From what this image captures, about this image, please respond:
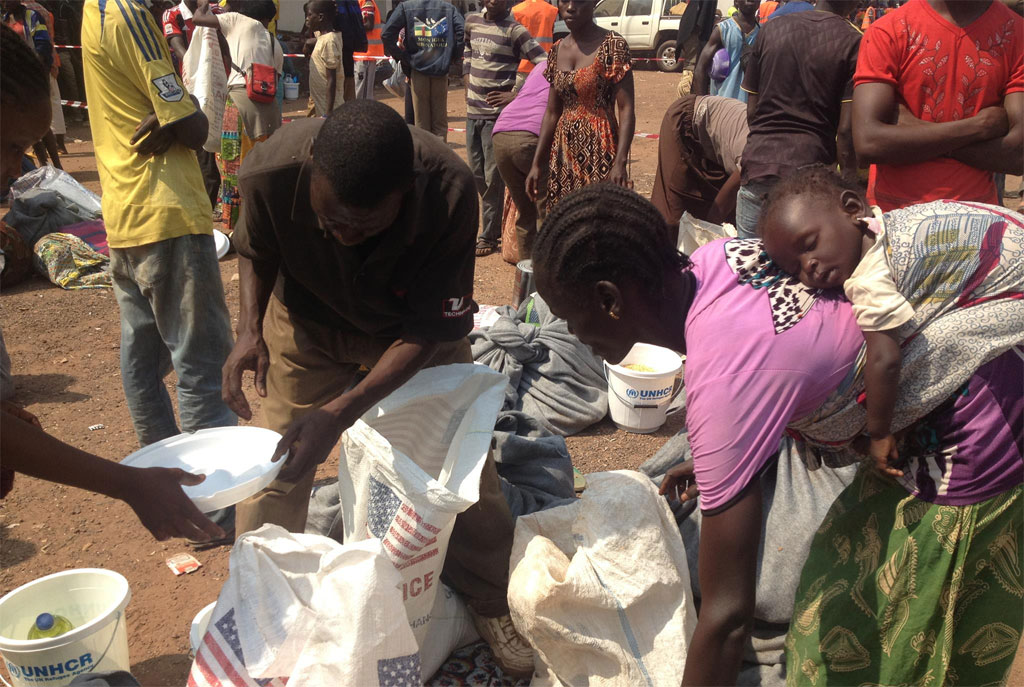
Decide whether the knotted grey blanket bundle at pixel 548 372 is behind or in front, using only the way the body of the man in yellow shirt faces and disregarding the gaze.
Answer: in front

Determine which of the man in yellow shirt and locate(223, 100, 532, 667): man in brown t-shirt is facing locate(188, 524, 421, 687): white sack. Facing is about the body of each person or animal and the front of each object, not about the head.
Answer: the man in brown t-shirt

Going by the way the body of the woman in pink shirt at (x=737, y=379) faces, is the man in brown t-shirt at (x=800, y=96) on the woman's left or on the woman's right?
on the woman's right

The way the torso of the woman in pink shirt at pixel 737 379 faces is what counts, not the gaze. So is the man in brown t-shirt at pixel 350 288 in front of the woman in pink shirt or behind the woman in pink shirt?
in front

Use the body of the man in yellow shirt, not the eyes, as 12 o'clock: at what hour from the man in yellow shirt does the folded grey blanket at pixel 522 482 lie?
The folded grey blanket is roughly at 3 o'clock from the man in yellow shirt.

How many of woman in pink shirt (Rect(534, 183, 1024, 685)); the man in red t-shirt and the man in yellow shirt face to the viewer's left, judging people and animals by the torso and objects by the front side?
1

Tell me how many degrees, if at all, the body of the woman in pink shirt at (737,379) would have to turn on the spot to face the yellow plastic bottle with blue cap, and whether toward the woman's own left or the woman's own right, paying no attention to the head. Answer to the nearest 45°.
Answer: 0° — they already face it

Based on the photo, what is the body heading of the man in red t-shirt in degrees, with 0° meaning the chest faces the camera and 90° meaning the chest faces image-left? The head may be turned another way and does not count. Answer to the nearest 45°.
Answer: approximately 0°

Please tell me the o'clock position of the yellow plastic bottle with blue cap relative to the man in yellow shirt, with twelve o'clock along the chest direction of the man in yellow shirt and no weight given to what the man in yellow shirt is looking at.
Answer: The yellow plastic bottle with blue cap is roughly at 5 o'clock from the man in yellow shirt.

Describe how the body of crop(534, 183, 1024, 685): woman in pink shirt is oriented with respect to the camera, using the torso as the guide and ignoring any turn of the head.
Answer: to the viewer's left

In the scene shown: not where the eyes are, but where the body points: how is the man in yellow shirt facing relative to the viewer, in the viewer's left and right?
facing away from the viewer and to the right of the viewer

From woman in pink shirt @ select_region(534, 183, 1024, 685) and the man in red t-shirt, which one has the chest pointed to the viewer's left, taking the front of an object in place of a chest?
the woman in pink shirt
